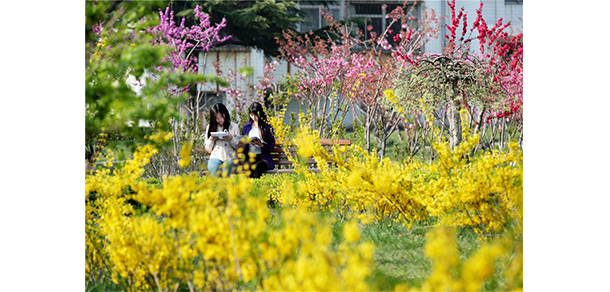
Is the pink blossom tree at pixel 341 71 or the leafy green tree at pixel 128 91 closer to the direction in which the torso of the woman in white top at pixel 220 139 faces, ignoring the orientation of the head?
the leafy green tree

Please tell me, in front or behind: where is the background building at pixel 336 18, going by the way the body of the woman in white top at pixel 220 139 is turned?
behind

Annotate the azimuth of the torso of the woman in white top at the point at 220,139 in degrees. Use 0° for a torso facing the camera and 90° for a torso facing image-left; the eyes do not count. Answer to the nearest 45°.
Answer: approximately 0°

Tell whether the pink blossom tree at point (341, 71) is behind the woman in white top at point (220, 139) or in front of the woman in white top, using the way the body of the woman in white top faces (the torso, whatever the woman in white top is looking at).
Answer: behind
